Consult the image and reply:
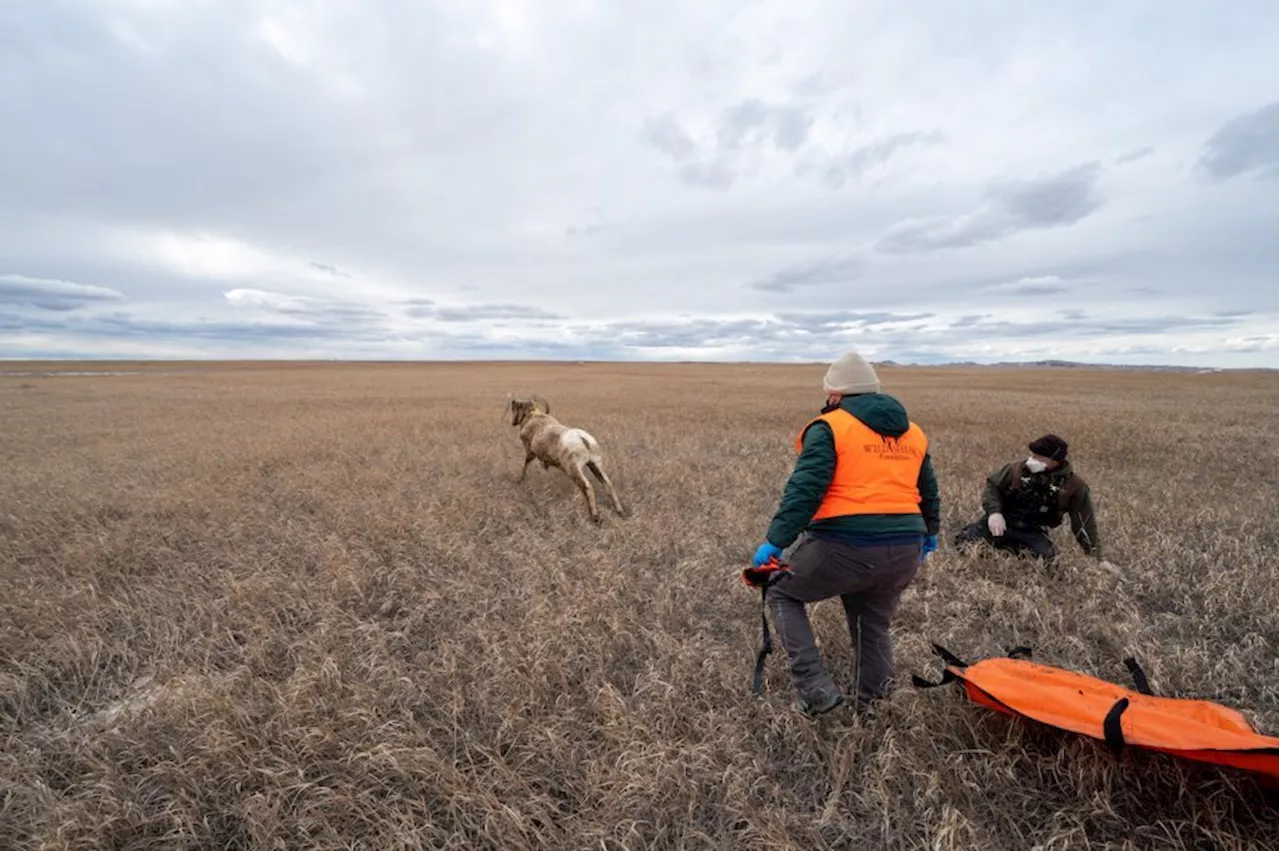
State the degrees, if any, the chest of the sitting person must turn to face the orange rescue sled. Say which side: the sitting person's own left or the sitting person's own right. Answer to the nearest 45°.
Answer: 0° — they already face it

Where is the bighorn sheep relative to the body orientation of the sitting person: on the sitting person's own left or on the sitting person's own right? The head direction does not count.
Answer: on the sitting person's own right

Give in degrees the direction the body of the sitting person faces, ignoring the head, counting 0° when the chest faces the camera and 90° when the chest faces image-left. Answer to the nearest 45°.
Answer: approximately 0°

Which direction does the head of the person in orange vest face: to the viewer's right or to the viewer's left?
to the viewer's left

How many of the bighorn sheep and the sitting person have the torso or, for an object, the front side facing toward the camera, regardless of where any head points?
1

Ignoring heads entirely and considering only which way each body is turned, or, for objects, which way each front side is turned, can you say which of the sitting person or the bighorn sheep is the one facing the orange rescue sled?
the sitting person

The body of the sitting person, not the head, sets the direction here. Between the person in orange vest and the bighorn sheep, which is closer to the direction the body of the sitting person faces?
the person in orange vest

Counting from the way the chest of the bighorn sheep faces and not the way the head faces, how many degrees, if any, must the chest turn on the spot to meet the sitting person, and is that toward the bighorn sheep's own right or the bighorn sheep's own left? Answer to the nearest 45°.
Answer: approximately 180°

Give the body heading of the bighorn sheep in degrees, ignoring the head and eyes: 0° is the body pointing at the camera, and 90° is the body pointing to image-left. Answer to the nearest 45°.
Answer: approximately 135°
